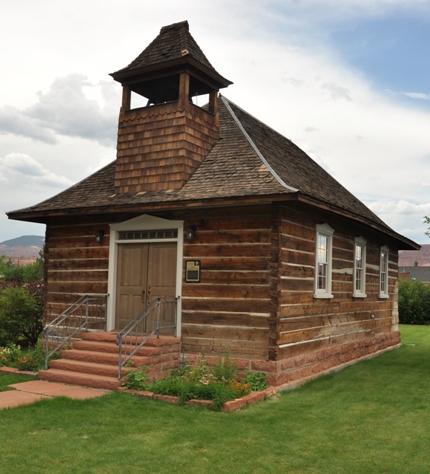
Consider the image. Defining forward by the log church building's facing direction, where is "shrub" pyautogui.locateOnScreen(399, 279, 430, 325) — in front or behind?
behind

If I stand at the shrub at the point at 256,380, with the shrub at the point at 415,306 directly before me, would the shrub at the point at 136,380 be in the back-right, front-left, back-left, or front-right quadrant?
back-left

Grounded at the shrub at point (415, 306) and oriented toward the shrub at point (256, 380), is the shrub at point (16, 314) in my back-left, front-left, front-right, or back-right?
front-right

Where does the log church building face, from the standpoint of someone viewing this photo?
facing the viewer and to the left of the viewer

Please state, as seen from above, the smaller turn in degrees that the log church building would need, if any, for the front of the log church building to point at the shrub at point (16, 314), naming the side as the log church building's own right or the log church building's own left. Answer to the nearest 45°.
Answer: approximately 90° to the log church building's own right
